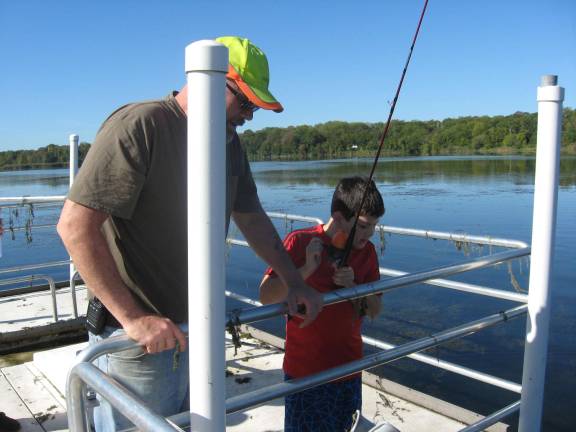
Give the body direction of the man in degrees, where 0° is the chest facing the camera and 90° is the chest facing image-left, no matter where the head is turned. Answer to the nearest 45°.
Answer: approximately 315°

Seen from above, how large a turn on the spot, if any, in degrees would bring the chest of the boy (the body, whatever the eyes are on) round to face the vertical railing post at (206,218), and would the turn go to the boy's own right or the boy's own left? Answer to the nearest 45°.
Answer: approximately 45° to the boy's own right

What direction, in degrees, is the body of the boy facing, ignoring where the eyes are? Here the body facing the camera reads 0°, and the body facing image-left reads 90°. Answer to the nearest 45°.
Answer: approximately 315°

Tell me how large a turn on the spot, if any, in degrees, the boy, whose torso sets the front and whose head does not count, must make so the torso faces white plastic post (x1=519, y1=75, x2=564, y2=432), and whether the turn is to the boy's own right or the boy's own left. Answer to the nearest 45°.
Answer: approximately 45° to the boy's own left

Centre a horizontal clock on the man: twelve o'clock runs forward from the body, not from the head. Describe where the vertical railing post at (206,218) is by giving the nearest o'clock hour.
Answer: The vertical railing post is roughly at 1 o'clock from the man.

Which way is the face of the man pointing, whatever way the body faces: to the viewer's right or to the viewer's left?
to the viewer's right
